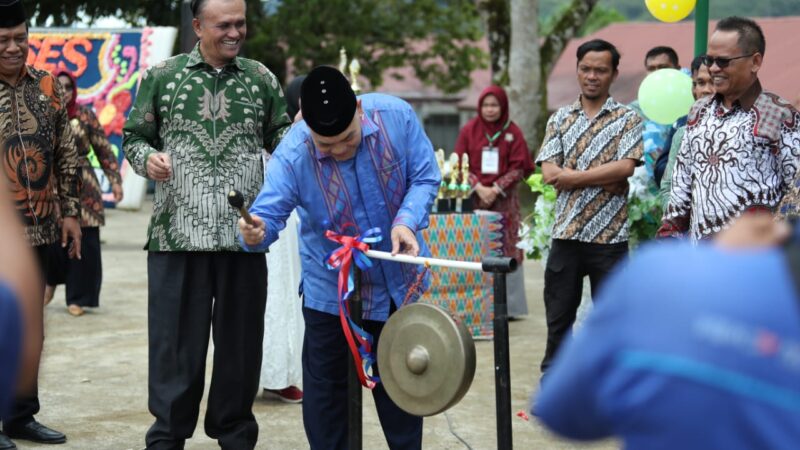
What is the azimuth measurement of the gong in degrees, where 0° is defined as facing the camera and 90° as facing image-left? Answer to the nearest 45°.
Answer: approximately 45°

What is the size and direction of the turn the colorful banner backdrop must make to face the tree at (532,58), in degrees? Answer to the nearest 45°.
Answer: approximately 90° to its left

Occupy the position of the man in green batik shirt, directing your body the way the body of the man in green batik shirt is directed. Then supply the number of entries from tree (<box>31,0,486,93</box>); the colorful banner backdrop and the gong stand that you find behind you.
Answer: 2

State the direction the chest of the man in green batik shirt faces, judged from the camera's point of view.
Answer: toward the camera

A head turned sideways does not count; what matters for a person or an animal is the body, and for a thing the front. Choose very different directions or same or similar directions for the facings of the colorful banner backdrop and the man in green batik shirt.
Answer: same or similar directions

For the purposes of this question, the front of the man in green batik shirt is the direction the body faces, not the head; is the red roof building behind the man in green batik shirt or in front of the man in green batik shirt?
behind

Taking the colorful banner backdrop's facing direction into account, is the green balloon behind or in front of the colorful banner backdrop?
in front

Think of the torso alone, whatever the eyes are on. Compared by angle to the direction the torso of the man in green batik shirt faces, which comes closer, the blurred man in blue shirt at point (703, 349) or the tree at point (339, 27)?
the blurred man in blue shirt

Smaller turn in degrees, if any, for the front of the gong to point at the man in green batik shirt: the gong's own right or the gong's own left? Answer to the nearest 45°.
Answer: approximately 90° to the gong's own right

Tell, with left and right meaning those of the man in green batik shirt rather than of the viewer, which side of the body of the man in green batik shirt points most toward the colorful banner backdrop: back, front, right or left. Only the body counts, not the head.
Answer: back

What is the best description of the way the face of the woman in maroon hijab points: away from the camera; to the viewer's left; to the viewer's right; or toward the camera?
toward the camera

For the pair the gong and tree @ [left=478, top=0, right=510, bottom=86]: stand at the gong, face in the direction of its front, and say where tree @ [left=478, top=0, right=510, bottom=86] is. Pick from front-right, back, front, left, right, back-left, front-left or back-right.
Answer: back-right

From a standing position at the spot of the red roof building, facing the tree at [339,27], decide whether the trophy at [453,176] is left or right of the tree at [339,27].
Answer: left
